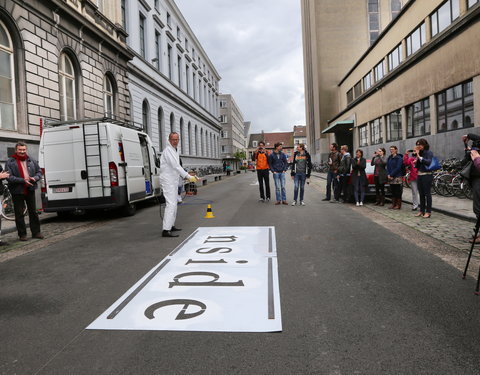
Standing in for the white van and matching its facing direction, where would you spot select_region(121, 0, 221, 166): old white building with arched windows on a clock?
The old white building with arched windows is roughly at 11 o'clock from the white van.

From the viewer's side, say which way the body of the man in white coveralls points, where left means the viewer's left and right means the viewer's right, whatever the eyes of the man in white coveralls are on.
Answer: facing to the right of the viewer

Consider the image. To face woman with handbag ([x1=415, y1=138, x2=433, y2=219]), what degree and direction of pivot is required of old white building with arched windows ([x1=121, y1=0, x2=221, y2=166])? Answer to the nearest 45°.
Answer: approximately 45° to its right

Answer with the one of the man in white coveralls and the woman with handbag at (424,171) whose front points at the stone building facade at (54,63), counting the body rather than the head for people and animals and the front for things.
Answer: the woman with handbag

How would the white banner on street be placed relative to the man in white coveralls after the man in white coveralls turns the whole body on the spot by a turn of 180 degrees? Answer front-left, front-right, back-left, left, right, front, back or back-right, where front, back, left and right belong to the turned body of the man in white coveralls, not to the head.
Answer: left

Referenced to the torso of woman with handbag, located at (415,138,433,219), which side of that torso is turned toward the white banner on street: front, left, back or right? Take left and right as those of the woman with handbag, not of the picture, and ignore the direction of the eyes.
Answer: front

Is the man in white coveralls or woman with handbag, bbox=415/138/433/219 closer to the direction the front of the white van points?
the woman with handbag

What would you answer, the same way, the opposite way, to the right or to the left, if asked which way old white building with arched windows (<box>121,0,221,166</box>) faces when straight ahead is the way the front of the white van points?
to the right

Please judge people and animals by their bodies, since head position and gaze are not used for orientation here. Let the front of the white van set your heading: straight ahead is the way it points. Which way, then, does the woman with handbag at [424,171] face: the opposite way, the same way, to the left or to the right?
to the left

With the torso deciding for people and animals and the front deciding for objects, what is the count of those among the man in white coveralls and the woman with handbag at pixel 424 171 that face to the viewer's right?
1

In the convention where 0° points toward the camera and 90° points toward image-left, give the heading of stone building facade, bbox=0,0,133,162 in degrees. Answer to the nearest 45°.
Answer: approximately 315°

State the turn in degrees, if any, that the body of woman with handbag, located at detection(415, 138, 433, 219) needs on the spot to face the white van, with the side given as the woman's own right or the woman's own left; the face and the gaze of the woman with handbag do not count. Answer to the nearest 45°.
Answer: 0° — they already face it

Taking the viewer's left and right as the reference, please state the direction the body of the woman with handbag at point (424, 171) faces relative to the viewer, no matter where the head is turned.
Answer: facing to the left of the viewer
